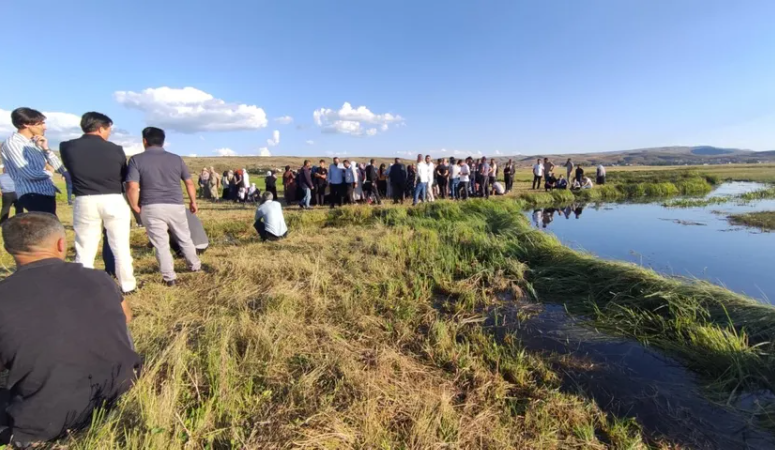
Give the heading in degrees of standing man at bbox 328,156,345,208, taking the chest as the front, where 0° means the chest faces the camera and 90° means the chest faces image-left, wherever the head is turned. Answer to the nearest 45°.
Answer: approximately 0°

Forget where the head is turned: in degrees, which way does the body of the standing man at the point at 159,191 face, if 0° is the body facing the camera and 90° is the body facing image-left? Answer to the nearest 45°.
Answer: approximately 180°

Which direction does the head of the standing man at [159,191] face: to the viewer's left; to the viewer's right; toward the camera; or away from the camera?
away from the camera

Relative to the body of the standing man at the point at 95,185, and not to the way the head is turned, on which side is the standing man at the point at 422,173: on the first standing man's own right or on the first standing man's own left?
on the first standing man's own right

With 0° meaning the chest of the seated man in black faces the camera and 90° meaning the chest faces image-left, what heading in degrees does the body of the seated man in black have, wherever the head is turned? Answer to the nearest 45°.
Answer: approximately 180°

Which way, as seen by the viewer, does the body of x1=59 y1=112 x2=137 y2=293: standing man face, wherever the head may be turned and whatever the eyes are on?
away from the camera
